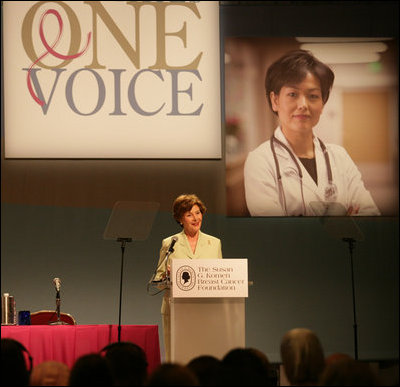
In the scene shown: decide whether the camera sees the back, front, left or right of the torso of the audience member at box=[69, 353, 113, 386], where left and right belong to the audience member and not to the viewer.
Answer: back

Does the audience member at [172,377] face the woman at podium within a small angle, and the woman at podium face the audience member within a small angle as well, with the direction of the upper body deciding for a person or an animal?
yes

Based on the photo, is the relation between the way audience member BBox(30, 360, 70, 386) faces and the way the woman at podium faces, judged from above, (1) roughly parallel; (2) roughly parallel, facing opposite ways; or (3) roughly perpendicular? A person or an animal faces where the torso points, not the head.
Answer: roughly parallel, facing opposite ways

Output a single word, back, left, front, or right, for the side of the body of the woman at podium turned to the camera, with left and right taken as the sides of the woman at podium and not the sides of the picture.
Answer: front

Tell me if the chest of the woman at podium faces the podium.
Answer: yes

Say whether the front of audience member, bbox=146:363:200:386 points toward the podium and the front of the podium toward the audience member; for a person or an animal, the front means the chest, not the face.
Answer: yes

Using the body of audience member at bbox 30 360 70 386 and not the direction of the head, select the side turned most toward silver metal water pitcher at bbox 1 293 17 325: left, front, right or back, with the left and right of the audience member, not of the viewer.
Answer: front

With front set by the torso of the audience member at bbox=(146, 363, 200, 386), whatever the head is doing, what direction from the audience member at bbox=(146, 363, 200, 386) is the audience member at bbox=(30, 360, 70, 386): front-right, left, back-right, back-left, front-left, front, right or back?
front-left

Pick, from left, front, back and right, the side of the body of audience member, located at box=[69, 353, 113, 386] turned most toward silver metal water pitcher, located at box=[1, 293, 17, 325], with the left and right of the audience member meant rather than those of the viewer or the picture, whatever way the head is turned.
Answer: front

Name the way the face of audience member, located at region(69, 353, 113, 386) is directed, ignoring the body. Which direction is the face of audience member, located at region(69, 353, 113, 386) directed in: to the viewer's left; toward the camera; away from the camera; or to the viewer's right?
away from the camera

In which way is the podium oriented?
toward the camera

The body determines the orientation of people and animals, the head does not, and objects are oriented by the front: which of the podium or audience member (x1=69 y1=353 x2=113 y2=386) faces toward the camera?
the podium

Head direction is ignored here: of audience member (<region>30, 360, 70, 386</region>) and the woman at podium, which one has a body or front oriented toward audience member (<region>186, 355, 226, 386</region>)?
the woman at podium

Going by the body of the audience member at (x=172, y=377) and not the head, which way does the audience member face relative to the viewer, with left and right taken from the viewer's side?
facing away from the viewer

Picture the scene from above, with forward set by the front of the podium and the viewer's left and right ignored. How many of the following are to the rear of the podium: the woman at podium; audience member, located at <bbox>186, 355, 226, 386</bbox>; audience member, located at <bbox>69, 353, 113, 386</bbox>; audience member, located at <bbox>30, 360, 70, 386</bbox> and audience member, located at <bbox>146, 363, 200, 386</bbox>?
1

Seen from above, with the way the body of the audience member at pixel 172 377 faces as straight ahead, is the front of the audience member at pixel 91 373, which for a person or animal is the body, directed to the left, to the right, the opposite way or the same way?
the same way

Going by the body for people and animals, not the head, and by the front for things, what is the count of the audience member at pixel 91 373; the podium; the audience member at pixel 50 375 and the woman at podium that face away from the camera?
2

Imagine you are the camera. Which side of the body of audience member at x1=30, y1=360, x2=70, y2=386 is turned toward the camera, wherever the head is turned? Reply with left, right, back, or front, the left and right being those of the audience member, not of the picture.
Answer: back

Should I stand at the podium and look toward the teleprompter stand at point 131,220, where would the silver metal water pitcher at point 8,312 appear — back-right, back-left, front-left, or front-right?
front-left

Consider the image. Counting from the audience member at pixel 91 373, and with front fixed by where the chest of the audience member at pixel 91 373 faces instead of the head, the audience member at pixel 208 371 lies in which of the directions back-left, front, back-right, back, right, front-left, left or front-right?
right
